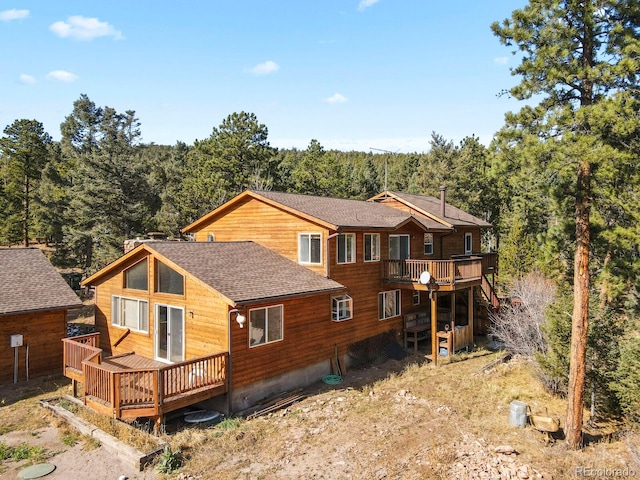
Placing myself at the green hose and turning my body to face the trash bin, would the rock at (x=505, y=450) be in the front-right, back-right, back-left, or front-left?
front-right

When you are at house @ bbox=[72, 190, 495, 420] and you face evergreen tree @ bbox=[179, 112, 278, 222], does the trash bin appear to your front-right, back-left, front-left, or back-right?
back-right
